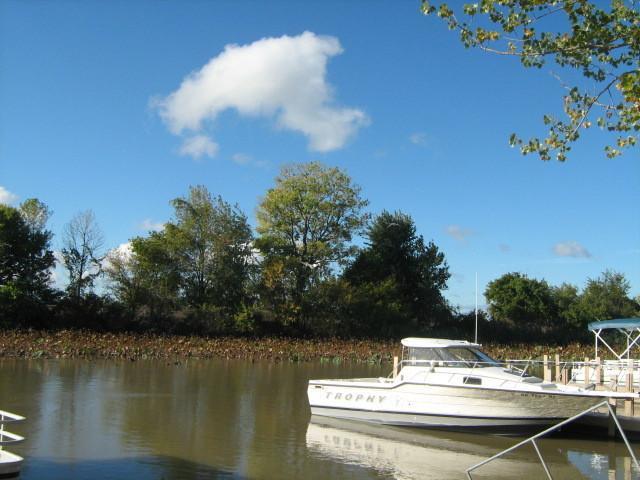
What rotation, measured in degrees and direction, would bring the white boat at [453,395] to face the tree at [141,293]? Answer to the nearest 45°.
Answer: approximately 135° to its left

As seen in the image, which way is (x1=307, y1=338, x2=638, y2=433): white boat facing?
to the viewer's right

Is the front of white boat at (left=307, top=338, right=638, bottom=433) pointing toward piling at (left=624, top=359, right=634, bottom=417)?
yes

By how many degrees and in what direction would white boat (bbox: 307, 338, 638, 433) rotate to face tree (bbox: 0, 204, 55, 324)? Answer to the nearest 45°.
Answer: approximately 135° to its left

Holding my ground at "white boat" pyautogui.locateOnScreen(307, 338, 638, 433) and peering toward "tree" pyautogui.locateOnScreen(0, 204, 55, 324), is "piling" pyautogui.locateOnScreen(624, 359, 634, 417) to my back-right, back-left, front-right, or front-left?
back-right
